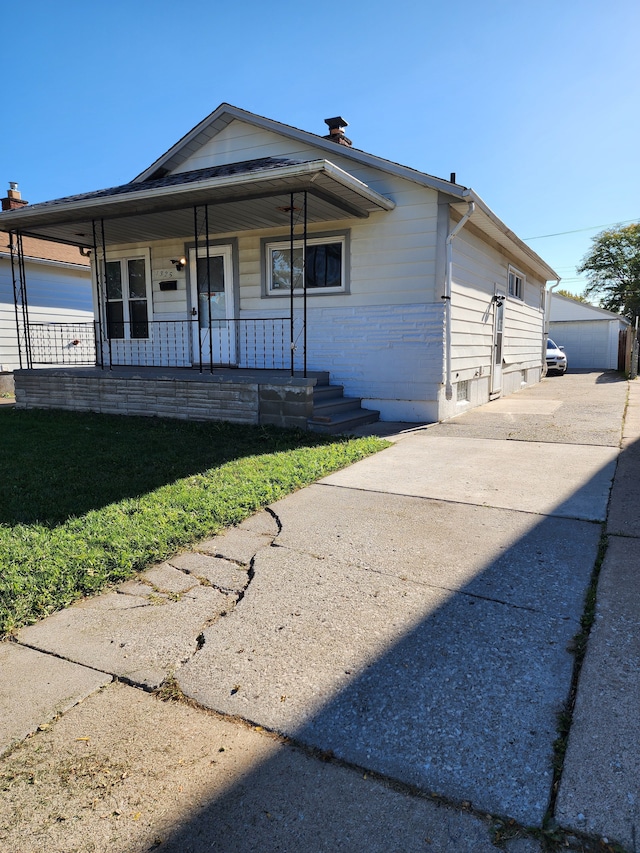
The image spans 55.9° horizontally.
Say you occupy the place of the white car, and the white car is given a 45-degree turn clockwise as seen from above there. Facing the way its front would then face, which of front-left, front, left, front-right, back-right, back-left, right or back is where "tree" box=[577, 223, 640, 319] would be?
back-right

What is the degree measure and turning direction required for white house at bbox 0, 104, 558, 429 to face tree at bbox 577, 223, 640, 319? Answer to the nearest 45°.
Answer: approximately 180°

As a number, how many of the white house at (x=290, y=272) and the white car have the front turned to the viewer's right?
0

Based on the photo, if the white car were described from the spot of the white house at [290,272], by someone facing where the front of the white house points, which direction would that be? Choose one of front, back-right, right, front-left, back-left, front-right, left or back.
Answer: back

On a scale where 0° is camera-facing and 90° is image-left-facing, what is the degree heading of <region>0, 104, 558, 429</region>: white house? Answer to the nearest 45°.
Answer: approximately 45°

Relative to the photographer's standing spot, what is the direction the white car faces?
facing the viewer

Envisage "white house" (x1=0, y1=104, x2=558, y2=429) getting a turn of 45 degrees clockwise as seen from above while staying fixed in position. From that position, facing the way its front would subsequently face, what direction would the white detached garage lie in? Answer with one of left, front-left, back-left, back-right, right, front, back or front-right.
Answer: back-right
